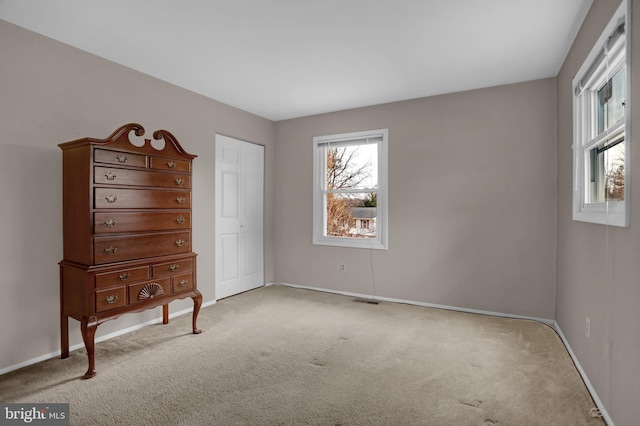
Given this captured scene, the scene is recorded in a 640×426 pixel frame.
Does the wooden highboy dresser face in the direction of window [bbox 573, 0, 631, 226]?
yes

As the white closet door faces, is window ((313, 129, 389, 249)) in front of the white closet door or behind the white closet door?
in front

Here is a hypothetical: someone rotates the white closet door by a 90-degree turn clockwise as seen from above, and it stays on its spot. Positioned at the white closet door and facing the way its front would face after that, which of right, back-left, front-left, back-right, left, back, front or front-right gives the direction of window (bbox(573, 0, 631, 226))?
left

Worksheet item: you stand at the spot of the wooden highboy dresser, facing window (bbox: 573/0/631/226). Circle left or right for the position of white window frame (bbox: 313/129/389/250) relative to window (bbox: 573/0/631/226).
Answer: left

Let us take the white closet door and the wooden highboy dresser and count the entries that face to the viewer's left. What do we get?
0

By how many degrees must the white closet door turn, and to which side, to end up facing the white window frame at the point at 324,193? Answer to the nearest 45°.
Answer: approximately 45° to its left

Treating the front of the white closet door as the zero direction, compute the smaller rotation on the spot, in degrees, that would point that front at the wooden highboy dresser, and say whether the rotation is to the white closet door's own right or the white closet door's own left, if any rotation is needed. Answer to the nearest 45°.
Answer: approximately 90° to the white closet door's own right

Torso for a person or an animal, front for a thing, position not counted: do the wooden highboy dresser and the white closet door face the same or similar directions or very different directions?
same or similar directions

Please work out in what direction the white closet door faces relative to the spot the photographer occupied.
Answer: facing the viewer and to the right of the viewer

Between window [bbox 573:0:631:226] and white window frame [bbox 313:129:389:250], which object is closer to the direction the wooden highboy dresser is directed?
the window
